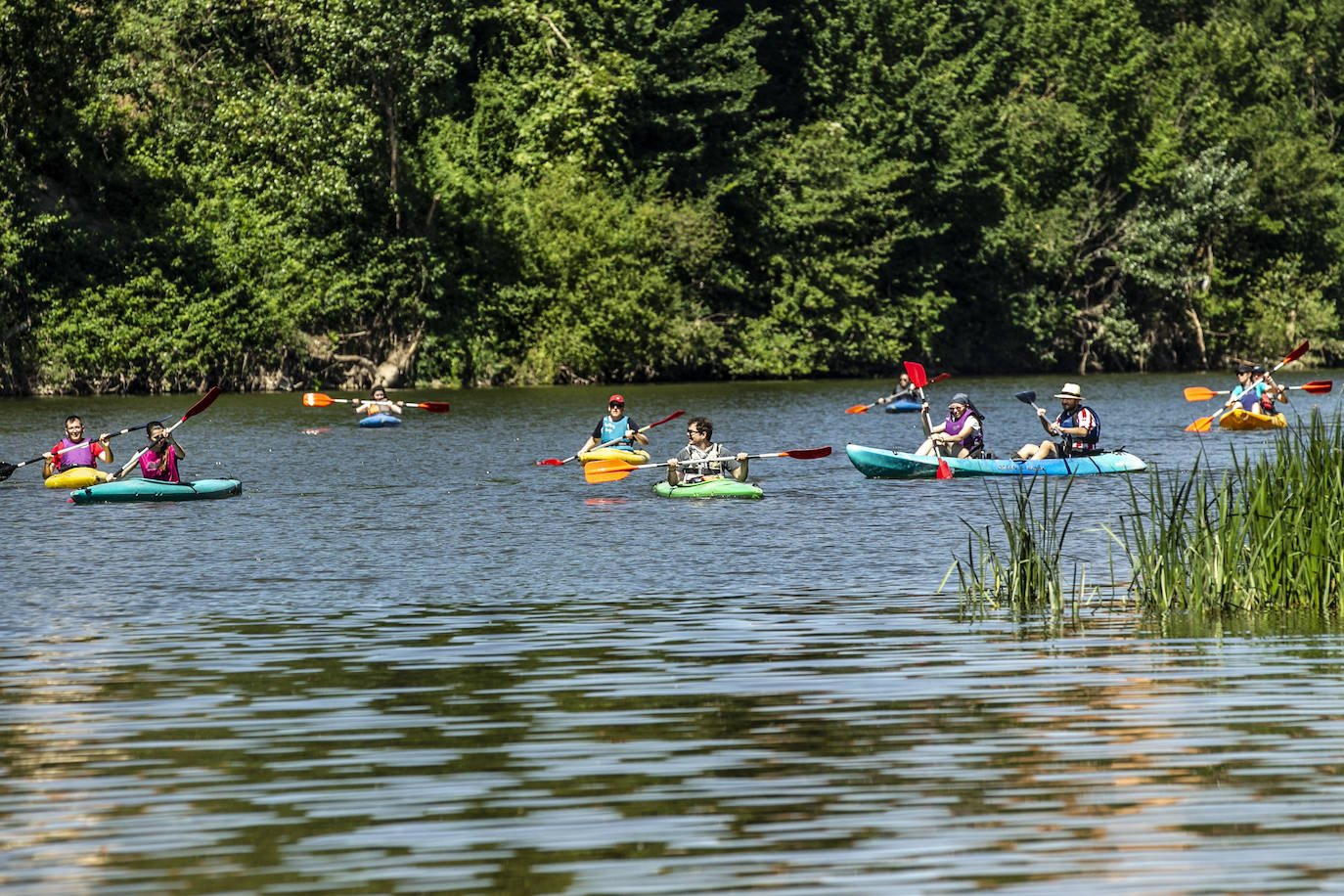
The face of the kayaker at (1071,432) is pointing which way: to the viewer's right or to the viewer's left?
to the viewer's left

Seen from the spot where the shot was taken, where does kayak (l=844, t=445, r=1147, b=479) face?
facing to the left of the viewer

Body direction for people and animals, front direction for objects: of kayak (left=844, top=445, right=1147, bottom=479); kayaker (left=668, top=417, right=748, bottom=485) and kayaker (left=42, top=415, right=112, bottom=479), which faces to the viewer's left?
the kayak

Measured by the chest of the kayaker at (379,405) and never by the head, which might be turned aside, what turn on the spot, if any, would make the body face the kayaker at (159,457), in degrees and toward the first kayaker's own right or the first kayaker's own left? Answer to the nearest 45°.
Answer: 0° — they already face them

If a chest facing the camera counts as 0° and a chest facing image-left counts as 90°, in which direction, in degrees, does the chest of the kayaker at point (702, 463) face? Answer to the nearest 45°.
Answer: approximately 0°

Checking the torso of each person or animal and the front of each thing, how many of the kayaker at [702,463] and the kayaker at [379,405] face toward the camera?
2
